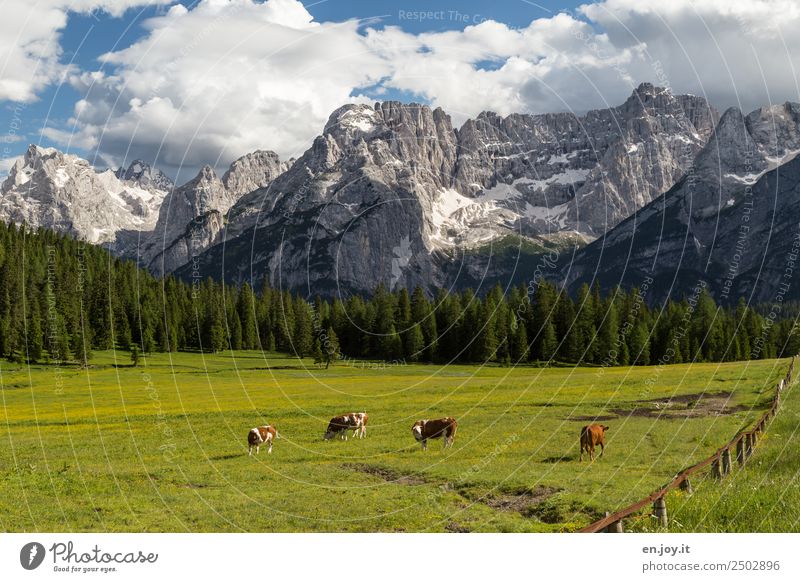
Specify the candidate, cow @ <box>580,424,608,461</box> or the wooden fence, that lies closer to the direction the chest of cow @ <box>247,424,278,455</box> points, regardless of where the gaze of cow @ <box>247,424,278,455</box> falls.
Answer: the wooden fence

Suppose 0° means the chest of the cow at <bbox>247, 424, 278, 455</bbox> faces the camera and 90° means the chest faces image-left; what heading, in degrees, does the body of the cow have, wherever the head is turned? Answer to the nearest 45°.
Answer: approximately 45°

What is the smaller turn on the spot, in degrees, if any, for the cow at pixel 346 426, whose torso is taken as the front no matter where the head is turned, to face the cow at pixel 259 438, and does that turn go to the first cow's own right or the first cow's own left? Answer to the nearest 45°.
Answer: approximately 45° to the first cow's own left

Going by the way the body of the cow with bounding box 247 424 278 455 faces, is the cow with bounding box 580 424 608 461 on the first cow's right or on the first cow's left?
on the first cow's left

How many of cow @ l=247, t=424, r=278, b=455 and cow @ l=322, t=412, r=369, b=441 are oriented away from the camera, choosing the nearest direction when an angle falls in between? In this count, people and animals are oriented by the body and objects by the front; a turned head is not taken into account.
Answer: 0

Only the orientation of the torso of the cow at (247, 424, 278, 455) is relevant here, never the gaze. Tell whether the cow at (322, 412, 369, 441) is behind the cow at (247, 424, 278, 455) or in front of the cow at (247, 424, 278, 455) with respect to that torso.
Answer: behind

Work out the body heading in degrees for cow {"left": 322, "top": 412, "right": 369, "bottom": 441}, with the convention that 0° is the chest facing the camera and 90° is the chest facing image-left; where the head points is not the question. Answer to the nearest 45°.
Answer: approximately 90°

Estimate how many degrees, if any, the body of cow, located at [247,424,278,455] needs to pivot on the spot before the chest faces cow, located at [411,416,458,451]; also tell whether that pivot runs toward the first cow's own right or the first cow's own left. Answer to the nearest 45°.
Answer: approximately 135° to the first cow's own left

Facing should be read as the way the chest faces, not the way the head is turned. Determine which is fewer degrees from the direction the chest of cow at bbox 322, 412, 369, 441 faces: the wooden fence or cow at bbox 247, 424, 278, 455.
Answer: the cow
